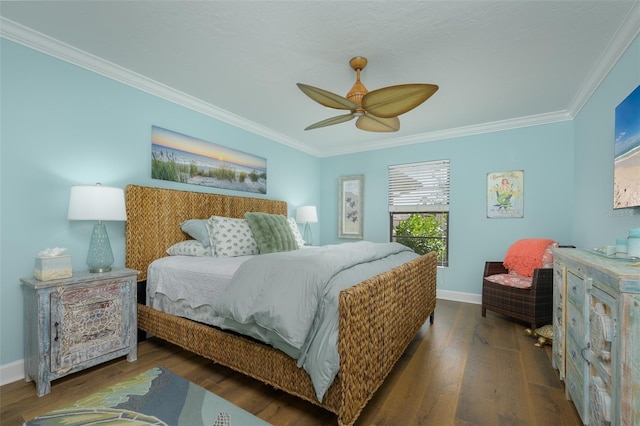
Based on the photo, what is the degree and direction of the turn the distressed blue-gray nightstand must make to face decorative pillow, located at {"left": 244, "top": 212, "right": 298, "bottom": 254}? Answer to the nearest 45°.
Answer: approximately 45° to its left

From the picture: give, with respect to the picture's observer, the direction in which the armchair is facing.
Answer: facing the viewer and to the left of the viewer

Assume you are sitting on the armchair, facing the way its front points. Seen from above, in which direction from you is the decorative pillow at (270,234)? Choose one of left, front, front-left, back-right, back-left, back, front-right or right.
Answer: front

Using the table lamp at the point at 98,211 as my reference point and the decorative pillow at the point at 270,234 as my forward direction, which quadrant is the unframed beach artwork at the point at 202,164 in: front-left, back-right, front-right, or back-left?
front-left

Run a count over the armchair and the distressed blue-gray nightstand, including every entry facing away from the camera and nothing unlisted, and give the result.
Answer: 0

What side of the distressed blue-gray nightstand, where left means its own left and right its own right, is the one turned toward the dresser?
front

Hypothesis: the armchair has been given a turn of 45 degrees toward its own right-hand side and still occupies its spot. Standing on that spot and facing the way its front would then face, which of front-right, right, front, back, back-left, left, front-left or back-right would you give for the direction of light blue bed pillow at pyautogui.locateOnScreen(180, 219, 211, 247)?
front-left

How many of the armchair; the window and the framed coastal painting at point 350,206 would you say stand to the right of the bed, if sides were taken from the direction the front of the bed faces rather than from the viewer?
0

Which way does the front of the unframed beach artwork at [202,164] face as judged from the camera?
facing the viewer and to the right of the viewer

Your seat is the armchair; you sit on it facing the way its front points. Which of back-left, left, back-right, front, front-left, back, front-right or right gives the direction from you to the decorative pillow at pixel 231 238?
front

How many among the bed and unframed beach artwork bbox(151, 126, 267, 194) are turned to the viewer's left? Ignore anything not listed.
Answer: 0
